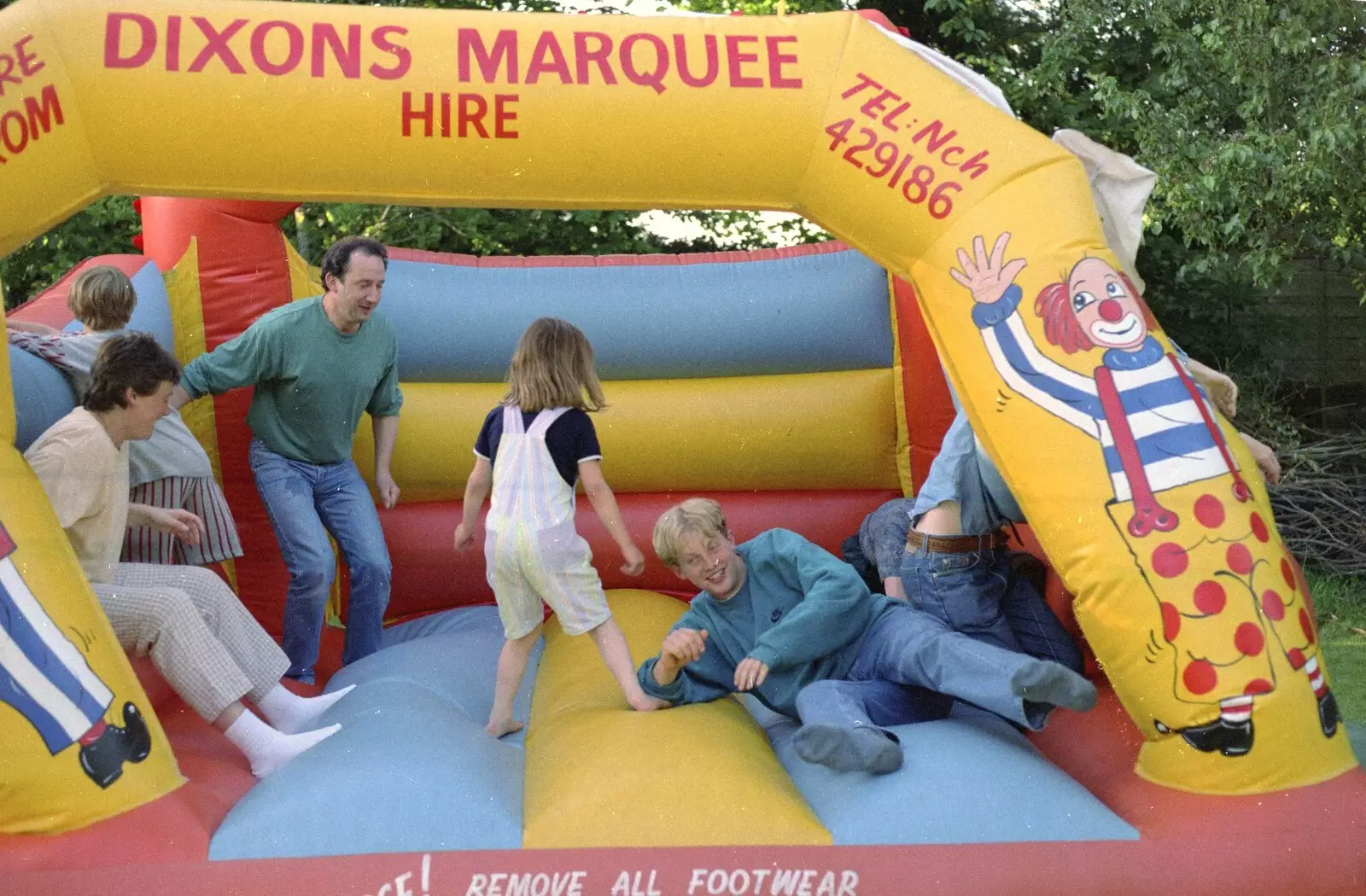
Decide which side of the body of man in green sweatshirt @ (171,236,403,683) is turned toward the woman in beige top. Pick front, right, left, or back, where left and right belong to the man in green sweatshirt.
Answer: right

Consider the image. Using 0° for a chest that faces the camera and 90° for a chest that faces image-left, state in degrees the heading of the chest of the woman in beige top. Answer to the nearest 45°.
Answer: approximately 270°

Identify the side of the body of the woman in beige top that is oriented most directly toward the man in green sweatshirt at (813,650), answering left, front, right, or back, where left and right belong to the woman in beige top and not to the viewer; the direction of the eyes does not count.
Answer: front

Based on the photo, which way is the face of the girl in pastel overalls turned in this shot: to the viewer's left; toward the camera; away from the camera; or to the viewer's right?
away from the camera

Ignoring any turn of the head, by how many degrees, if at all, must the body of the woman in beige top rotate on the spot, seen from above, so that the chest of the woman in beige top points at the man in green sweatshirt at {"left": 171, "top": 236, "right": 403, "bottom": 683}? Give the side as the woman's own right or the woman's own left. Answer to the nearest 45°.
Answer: approximately 45° to the woman's own left

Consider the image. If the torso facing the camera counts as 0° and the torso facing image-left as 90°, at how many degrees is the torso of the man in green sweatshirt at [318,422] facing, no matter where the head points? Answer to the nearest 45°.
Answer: approximately 315°

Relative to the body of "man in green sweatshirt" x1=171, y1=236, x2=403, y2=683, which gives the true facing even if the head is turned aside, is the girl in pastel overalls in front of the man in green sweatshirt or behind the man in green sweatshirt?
in front

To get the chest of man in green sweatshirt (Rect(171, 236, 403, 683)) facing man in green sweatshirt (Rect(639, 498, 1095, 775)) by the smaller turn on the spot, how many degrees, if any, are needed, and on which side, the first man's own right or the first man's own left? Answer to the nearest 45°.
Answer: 0° — they already face them

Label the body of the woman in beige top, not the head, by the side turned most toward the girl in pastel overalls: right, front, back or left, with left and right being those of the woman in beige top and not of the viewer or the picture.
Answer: front

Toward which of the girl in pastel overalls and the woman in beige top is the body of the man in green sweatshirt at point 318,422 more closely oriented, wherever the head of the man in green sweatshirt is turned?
the girl in pastel overalls
